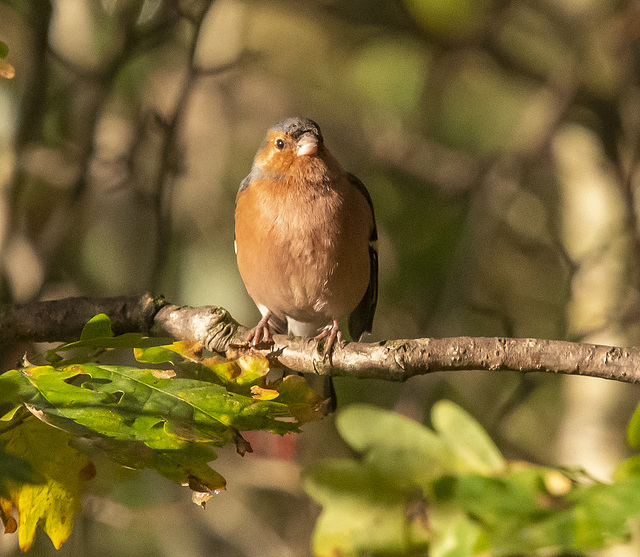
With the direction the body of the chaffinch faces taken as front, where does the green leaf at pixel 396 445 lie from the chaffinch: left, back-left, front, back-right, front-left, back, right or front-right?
front

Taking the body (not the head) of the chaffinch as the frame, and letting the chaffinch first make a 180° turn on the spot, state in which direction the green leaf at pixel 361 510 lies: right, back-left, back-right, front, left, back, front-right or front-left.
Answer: back

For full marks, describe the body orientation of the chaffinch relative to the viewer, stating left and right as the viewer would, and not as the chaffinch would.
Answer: facing the viewer

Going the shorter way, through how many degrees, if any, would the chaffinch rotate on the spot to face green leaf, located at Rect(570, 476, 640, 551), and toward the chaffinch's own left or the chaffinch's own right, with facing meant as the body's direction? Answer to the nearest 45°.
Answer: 0° — it already faces it

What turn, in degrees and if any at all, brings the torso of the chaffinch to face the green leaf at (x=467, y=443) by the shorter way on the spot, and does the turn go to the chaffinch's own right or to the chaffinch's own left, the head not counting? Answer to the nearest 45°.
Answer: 0° — it already faces it

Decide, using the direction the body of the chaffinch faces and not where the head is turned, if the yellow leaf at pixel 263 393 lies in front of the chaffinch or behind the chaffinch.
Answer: in front

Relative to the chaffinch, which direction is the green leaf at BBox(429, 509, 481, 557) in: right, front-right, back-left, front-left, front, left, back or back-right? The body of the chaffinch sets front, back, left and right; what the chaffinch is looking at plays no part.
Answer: front

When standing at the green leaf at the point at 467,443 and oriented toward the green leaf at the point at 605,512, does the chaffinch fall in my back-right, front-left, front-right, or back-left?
back-left

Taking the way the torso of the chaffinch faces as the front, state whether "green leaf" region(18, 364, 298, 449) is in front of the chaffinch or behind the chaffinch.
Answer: in front
